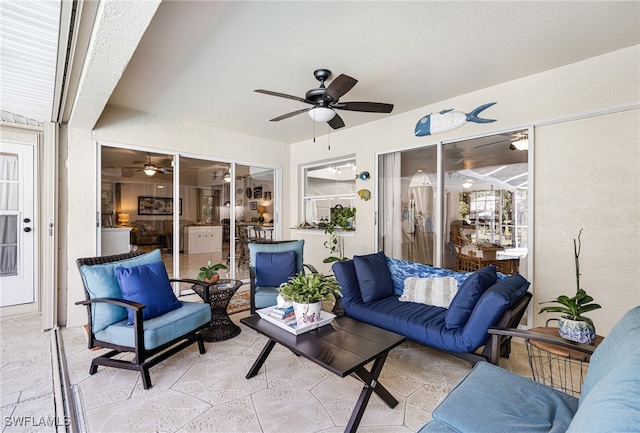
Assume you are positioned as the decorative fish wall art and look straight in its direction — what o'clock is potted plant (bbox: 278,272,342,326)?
The potted plant is roughly at 10 o'clock from the decorative fish wall art.

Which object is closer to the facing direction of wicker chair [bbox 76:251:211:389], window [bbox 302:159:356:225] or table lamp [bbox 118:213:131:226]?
the window

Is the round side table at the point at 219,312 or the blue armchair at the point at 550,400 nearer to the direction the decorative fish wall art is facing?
the round side table

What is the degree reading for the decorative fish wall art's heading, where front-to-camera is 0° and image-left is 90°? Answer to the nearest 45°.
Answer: approximately 90°

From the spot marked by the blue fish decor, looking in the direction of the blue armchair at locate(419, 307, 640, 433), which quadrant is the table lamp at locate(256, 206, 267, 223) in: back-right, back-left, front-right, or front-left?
back-right

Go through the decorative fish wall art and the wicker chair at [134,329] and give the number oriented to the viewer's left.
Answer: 1
